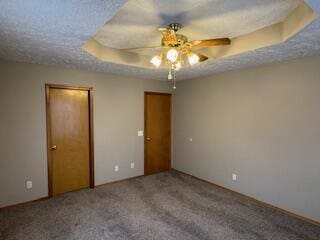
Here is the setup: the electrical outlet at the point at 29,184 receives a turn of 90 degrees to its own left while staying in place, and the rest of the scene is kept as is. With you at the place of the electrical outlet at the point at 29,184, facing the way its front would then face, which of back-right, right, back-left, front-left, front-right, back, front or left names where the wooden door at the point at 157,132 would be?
front

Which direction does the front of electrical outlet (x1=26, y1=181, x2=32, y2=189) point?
toward the camera

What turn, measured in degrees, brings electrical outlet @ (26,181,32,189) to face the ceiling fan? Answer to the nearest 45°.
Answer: approximately 45° to its left
